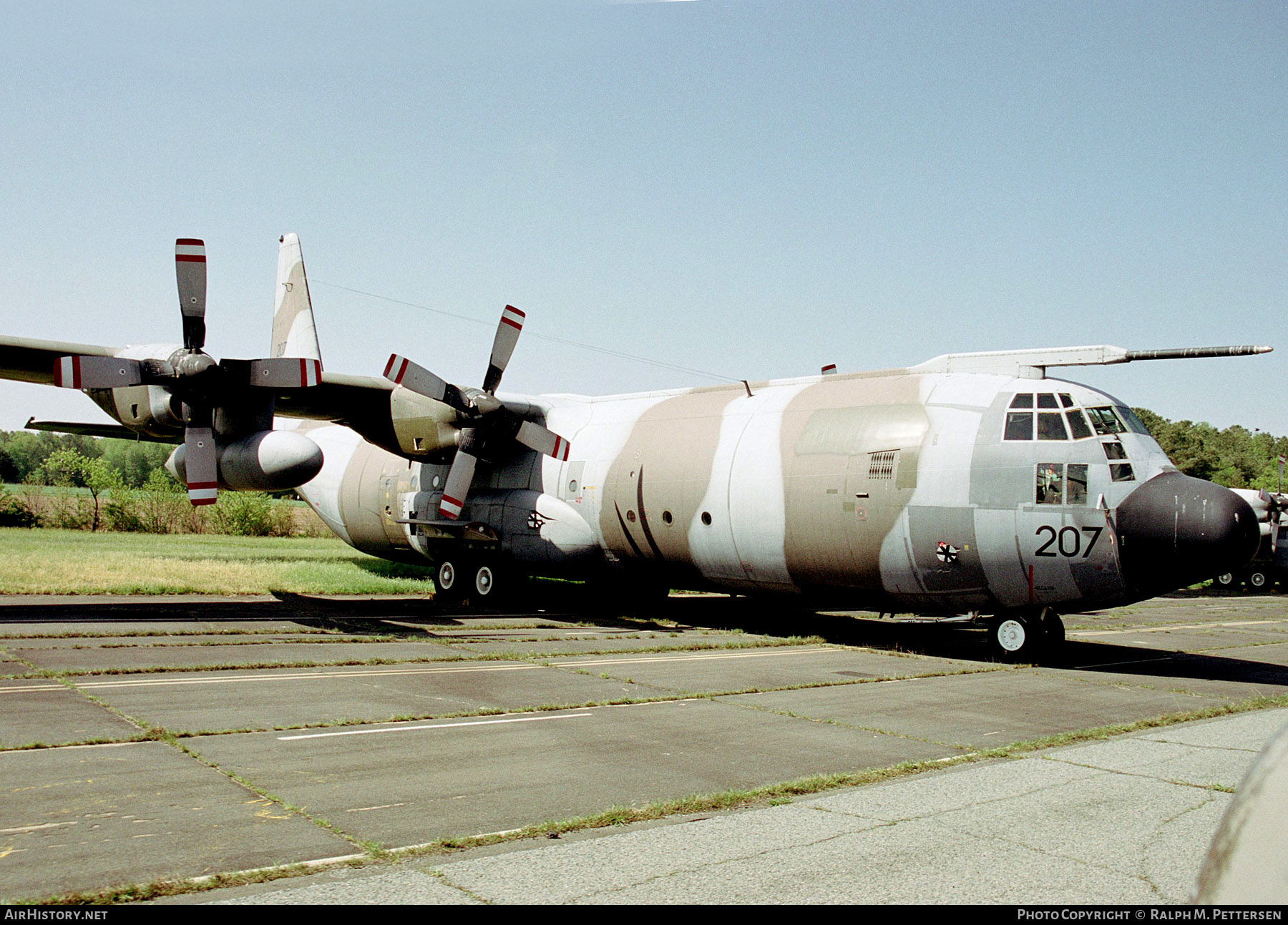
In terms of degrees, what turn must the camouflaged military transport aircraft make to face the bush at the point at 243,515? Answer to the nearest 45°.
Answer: approximately 180°

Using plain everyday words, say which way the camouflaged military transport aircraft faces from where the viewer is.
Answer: facing the viewer and to the right of the viewer

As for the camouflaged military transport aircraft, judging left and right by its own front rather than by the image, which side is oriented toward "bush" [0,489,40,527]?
back
